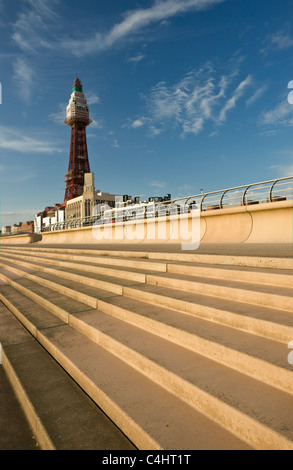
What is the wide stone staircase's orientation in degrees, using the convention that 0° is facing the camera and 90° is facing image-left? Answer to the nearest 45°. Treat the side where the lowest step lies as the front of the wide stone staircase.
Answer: approximately 45°

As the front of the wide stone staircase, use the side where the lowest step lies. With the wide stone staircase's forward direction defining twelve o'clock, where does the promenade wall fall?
The promenade wall is roughly at 5 o'clock from the wide stone staircase.
